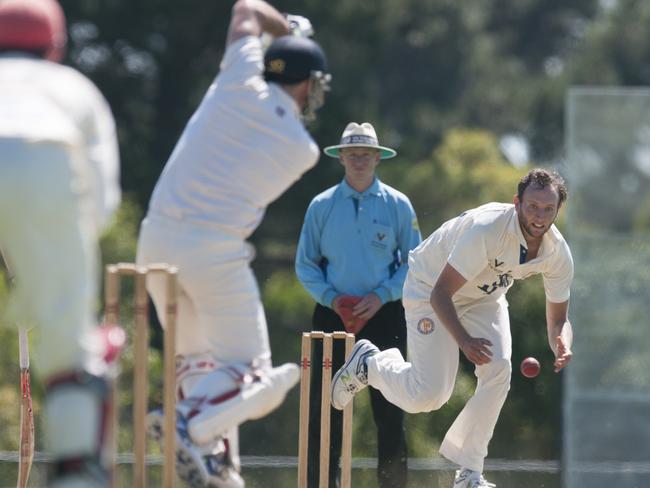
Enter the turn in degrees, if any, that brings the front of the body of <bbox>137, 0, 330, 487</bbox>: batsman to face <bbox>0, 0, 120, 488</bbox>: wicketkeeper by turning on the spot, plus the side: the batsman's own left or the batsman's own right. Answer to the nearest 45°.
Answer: approximately 180°

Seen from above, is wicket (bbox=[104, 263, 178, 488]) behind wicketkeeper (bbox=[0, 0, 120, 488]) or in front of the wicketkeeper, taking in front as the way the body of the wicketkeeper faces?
in front

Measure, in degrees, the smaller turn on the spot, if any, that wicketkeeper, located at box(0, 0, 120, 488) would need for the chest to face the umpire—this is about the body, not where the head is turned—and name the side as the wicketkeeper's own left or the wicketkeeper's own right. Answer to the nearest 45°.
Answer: approximately 45° to the wicketkeeper's own right

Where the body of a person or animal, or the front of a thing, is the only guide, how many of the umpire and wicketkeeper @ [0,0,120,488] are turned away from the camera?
1

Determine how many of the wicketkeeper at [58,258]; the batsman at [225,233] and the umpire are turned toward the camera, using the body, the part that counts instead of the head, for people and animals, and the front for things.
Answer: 1

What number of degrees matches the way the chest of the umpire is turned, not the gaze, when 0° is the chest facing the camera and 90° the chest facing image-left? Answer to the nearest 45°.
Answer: approximately 0°

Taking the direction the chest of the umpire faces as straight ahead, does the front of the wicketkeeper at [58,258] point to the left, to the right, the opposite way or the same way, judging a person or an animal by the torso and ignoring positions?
the opposite way

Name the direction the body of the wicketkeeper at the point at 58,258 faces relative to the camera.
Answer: away from the camera

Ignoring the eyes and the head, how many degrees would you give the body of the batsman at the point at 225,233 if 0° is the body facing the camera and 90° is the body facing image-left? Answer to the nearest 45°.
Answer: approximately 225°
